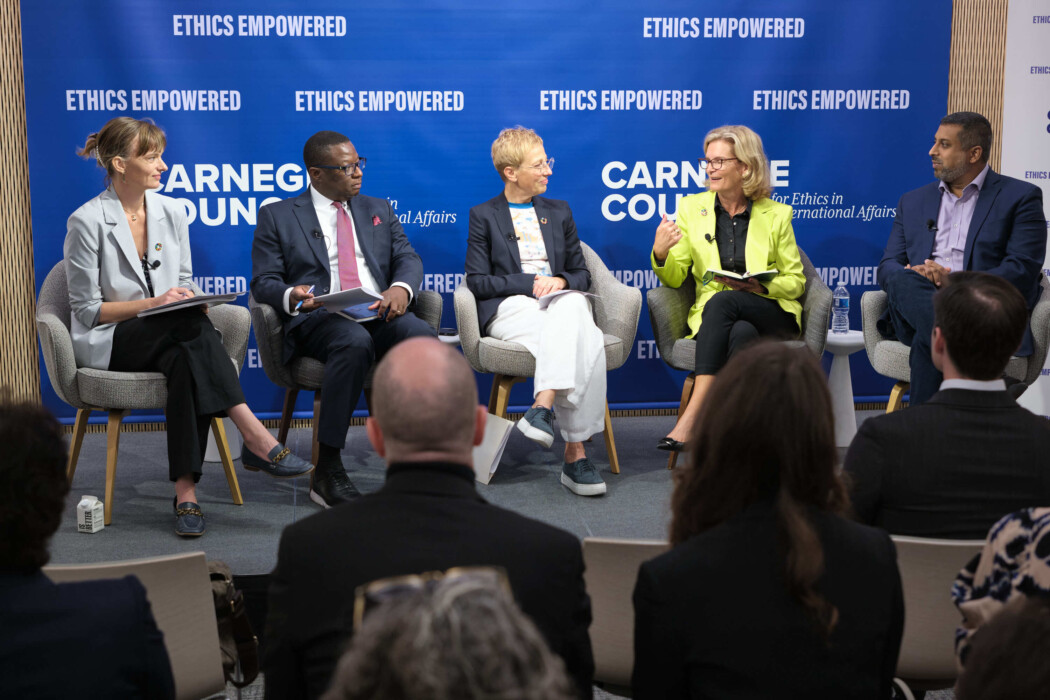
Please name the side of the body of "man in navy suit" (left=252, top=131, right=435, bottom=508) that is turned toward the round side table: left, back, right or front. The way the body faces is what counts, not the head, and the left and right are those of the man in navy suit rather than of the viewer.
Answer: left

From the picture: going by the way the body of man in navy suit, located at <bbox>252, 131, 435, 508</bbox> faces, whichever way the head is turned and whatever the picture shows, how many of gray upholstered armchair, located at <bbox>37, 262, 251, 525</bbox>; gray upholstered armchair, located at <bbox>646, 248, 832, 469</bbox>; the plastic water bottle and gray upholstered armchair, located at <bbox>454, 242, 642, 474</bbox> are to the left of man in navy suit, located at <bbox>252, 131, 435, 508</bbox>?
3

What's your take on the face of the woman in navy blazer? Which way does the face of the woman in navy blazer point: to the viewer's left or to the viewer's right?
to the viewer's right

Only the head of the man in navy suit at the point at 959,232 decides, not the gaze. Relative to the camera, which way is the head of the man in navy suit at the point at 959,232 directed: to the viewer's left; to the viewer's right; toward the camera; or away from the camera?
to the viewer's left

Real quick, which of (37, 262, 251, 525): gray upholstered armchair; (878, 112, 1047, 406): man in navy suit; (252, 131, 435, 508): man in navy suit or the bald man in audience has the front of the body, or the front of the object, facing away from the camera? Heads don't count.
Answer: the bald man in audience

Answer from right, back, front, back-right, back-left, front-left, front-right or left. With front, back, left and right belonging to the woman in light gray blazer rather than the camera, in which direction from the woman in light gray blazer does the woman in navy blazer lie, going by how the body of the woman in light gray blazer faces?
front-left

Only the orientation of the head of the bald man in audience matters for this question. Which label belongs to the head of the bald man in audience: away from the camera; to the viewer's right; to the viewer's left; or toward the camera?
away from the camera

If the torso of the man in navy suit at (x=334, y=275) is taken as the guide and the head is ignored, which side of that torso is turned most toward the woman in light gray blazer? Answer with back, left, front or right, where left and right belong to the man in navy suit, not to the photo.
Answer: right

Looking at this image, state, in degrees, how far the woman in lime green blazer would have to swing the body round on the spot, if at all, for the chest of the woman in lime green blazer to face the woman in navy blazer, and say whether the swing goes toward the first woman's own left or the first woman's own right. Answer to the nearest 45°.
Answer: approximately 45° to the first woman's own right

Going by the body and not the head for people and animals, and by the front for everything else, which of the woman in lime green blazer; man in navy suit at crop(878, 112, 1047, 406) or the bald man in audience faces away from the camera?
the bald man in audience

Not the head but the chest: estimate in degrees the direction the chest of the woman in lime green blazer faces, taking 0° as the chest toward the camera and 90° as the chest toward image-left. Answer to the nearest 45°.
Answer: approximately 45°

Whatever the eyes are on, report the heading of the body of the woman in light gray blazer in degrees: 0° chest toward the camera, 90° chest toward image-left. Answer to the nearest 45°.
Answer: approximately 315°

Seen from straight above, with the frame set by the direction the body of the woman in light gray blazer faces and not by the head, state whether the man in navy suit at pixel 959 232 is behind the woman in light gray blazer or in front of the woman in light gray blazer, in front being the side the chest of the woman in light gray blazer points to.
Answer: in front

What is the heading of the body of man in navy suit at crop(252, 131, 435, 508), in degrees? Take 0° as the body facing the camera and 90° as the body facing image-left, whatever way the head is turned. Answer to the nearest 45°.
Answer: approximately 0°
